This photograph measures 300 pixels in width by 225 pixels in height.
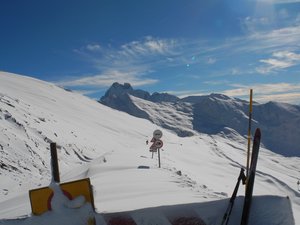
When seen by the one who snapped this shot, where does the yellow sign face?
facing the viewer
